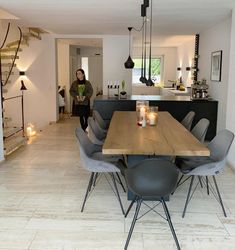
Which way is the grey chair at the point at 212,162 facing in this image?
to the viewer's left

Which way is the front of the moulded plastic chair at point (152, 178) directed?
away from the camera

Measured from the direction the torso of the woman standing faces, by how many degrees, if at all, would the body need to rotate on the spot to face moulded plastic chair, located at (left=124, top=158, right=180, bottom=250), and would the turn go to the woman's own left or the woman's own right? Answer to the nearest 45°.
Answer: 0° — they already face it

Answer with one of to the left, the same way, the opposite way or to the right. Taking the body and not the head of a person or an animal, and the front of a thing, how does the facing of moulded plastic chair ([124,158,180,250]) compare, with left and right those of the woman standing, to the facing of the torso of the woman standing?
the opposite way

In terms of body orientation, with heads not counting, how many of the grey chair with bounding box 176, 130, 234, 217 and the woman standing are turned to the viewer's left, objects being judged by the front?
1

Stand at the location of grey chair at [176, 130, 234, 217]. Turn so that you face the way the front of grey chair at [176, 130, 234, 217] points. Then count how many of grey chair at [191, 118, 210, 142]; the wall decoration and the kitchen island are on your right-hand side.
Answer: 3

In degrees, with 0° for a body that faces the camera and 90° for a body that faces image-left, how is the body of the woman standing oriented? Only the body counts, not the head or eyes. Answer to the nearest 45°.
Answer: approximately 0°

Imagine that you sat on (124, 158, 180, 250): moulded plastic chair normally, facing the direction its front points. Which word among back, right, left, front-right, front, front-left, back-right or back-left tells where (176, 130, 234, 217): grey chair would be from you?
front-right

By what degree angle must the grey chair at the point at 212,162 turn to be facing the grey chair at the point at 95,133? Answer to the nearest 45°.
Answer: approximately 45° to its right

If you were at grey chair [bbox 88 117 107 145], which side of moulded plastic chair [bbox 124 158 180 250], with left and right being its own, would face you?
front

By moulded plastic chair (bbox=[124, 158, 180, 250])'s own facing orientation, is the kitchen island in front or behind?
in front

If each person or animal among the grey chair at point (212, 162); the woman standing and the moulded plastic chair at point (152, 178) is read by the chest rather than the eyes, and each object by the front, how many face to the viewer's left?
1

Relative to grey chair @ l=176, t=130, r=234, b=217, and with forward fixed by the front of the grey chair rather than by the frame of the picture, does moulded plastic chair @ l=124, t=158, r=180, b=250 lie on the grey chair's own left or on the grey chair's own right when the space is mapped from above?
on the grey chair's own left

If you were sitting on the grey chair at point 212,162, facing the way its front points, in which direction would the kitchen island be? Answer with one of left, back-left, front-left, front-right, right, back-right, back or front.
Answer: right

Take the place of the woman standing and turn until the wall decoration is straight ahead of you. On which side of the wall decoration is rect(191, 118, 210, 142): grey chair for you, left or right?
right

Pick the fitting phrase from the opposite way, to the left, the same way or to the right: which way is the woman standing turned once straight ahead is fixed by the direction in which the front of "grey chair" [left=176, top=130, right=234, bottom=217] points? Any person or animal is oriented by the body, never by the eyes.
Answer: to the left

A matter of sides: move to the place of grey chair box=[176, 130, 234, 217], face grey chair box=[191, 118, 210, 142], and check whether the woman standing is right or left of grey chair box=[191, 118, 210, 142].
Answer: left
